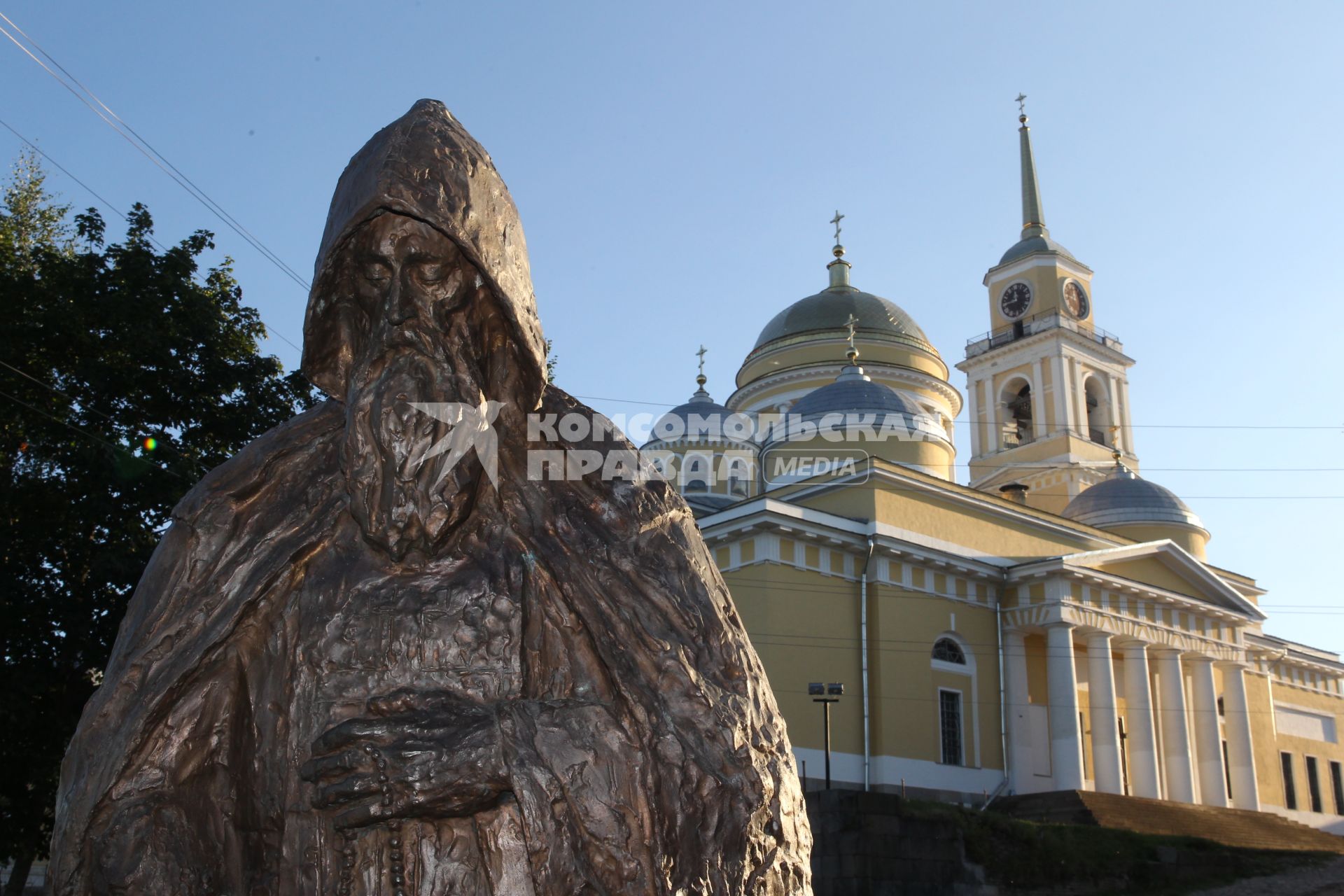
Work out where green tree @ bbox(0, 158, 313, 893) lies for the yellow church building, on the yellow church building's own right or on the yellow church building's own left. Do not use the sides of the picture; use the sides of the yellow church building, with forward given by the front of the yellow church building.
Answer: on the yellow church building's own right

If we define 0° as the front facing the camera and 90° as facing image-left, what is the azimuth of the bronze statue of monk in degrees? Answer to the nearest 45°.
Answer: approximately 0°

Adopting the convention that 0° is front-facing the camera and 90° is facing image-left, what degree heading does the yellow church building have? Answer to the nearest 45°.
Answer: approximately 315°
